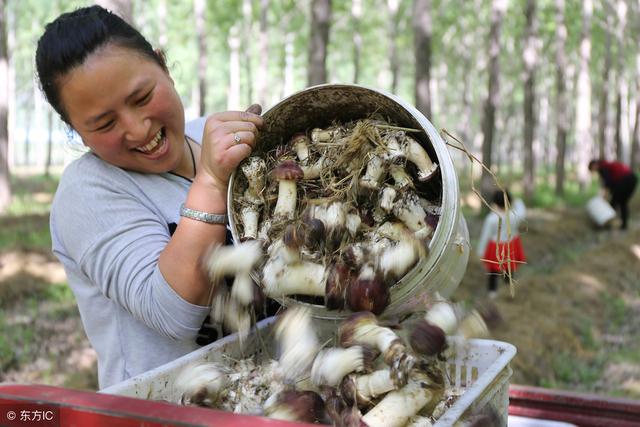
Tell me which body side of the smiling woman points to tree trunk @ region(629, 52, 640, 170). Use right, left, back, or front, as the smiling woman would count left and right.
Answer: left

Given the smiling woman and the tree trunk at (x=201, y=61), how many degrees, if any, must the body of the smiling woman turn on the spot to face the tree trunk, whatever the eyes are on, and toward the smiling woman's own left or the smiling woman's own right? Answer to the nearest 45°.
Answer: approximately 135° to the smiling woman's own left

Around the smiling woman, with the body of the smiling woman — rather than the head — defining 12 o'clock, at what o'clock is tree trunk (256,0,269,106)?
The tree trunk is roughly at 8 o'clock from the smiling woman.

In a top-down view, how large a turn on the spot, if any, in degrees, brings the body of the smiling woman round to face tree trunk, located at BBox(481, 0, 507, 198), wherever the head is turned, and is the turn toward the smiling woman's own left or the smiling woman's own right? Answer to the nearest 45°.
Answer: approximately 90° to the smiling woman's own left

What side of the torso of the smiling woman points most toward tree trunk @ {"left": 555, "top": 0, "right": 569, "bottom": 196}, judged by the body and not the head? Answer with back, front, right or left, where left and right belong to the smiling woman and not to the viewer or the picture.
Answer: left

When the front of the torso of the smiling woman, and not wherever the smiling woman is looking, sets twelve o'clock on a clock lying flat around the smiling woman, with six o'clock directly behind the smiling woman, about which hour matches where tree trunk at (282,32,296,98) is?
The tree trunk is roughly at 8 o'clock from the smiling woman.

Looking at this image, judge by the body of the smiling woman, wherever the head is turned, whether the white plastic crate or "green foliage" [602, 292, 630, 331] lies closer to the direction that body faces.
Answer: the white plastic crate

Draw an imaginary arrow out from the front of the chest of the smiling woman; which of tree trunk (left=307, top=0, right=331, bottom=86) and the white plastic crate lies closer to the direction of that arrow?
the white plastic crate

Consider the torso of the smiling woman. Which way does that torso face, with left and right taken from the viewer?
facing the viewer and to the right of the viewer

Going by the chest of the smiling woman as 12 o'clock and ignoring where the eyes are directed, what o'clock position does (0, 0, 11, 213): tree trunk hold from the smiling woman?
The tree trunk is roughly at 7 o'clock from the smiling woman.

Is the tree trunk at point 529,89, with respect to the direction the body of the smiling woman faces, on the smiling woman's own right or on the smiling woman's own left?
on the smiling woman's own left

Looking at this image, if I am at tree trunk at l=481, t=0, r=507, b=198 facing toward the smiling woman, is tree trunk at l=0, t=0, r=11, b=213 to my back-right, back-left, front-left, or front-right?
front-right

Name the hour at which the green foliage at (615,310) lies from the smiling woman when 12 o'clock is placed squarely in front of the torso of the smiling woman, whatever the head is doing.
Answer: The green foliage is roughly at 9 o'clock from the smiling woman.
